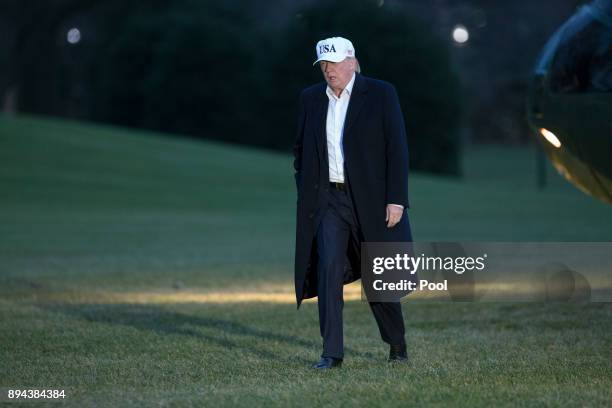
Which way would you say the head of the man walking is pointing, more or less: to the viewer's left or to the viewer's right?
to the viewer's left

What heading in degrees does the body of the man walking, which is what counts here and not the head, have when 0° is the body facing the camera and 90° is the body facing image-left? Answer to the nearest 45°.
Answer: approximately 45°
